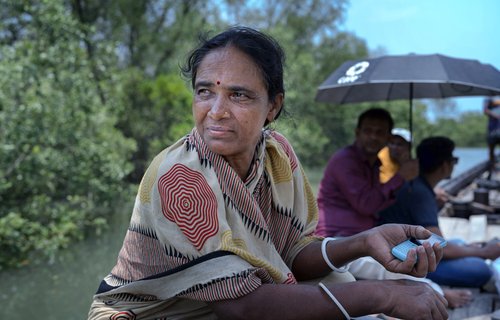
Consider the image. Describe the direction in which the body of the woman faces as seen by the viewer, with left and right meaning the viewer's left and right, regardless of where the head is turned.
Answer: facing the viewer and to the right of the viewer

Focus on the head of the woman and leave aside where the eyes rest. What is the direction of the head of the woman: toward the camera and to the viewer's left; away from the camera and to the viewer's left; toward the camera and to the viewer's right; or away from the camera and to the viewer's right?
toward the camera and to the viewer's left

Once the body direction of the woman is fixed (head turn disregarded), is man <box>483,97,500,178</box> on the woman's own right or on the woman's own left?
on the woman's own left

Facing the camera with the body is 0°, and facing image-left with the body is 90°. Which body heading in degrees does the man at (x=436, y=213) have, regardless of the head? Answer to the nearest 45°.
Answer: approximately 270°

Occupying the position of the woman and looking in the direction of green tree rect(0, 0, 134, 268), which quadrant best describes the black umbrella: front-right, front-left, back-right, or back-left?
front-right

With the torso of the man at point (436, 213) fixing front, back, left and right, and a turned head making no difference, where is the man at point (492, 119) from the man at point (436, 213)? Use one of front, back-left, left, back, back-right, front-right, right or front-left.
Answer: left

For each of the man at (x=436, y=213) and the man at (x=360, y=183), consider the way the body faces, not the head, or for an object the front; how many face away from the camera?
0

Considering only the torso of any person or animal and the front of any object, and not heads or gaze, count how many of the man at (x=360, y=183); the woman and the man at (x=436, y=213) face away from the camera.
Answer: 0
